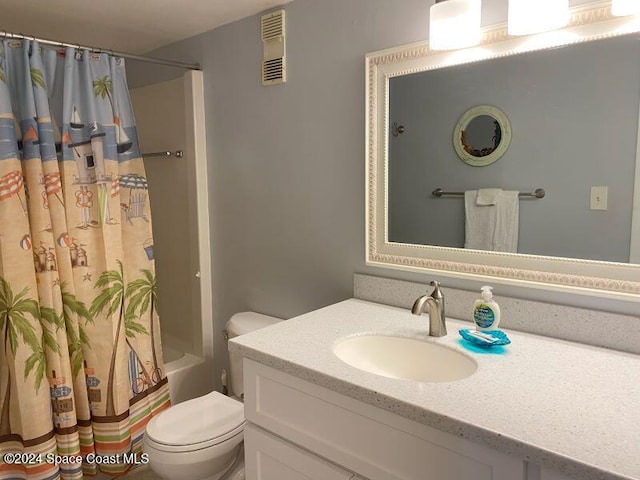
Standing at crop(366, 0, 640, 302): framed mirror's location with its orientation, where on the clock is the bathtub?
The bathtub is roughly at 2 o'clock from the framed mirror.

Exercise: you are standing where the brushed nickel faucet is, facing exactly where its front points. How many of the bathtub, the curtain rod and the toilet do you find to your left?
0

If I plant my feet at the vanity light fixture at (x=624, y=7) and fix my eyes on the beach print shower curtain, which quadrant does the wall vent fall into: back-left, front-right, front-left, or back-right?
front-right

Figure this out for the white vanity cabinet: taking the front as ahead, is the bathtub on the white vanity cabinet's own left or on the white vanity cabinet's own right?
on the white vanity cabinet's own right

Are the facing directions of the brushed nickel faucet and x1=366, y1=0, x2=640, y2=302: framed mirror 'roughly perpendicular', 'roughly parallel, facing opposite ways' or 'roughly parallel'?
roughly parallel

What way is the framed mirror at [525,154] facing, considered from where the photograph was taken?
facing the viewer and to the left of the viewer

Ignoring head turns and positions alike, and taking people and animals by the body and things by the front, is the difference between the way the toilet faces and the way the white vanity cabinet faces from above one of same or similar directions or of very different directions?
same or similar directions

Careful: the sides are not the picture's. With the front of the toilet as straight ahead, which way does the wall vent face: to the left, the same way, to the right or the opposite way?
the same way

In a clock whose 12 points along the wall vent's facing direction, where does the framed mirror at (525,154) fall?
The framed mirror is roughly at 9 o'clock from the wall vent.

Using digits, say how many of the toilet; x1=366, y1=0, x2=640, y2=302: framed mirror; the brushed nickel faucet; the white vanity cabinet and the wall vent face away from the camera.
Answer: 0

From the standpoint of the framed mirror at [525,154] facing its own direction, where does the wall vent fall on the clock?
The wall vent is roughly at 2 o'clock from the framed mirror.
